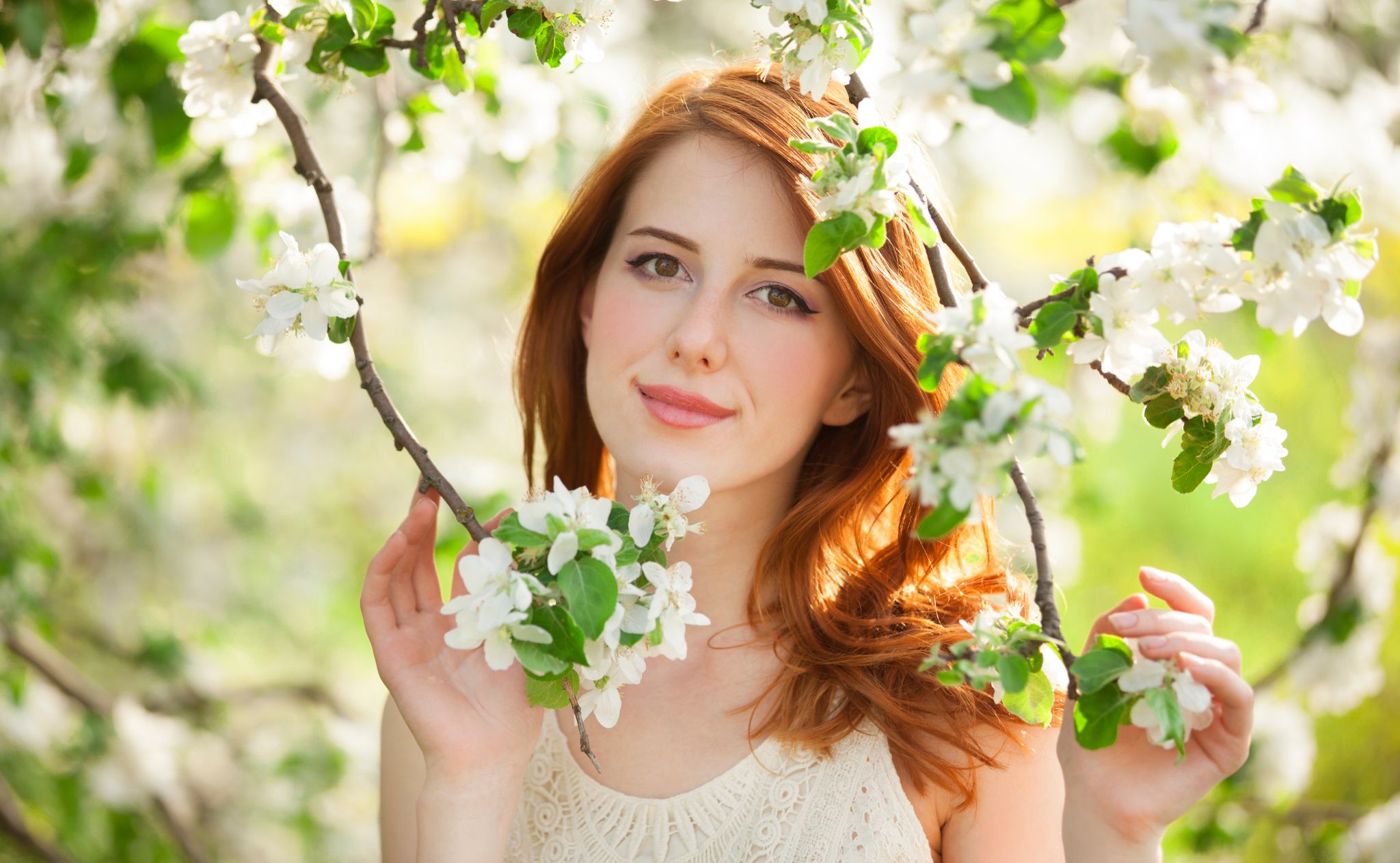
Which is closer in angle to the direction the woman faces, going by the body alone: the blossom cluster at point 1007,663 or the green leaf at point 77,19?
the blossom cluster

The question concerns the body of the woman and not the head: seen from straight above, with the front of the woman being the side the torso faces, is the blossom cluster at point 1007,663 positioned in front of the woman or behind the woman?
in front

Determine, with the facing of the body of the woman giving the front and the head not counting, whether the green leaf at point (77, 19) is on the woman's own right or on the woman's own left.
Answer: on the woman's own right

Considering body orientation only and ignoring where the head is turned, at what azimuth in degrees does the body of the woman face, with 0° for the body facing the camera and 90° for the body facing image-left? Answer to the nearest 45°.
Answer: approximately 0°
